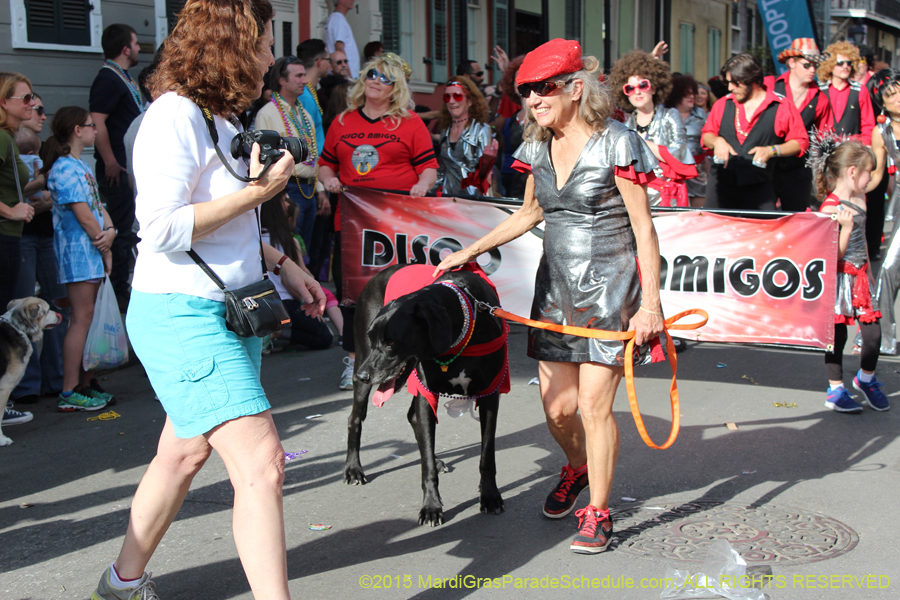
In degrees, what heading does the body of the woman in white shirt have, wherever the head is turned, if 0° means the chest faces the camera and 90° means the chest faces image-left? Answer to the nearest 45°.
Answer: approximately 270°

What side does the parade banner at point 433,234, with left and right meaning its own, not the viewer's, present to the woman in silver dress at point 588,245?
front

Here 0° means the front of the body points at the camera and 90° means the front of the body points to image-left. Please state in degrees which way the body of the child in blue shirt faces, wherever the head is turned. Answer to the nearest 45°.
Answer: approximately 270°

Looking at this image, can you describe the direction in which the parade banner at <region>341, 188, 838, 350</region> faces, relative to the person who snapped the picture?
facing the viewer

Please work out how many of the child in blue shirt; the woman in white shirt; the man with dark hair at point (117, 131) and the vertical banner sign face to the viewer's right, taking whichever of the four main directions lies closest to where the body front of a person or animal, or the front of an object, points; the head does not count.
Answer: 3

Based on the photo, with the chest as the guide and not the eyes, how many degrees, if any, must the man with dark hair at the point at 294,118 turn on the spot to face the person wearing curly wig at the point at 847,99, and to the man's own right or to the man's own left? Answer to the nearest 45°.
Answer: approximately 45° to the man's own left

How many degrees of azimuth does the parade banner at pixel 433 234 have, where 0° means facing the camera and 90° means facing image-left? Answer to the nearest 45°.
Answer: approximately 0°

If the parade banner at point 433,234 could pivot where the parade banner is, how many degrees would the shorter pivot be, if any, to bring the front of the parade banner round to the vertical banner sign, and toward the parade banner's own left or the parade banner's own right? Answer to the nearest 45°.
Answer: approximately 135° to the parade banner's own left

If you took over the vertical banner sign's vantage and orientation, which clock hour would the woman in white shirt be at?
The woman in white shirt is roughly at 12 o'clock from the vertical banner sign.

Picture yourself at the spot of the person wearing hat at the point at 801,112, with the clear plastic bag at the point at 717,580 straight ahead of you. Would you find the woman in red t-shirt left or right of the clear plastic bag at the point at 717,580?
right

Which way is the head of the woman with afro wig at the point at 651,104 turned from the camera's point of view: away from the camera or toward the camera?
toward the camera

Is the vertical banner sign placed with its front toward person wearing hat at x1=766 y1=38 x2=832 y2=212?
yes

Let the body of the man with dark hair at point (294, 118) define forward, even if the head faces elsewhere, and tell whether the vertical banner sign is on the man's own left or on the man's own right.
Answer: on the man's own left
